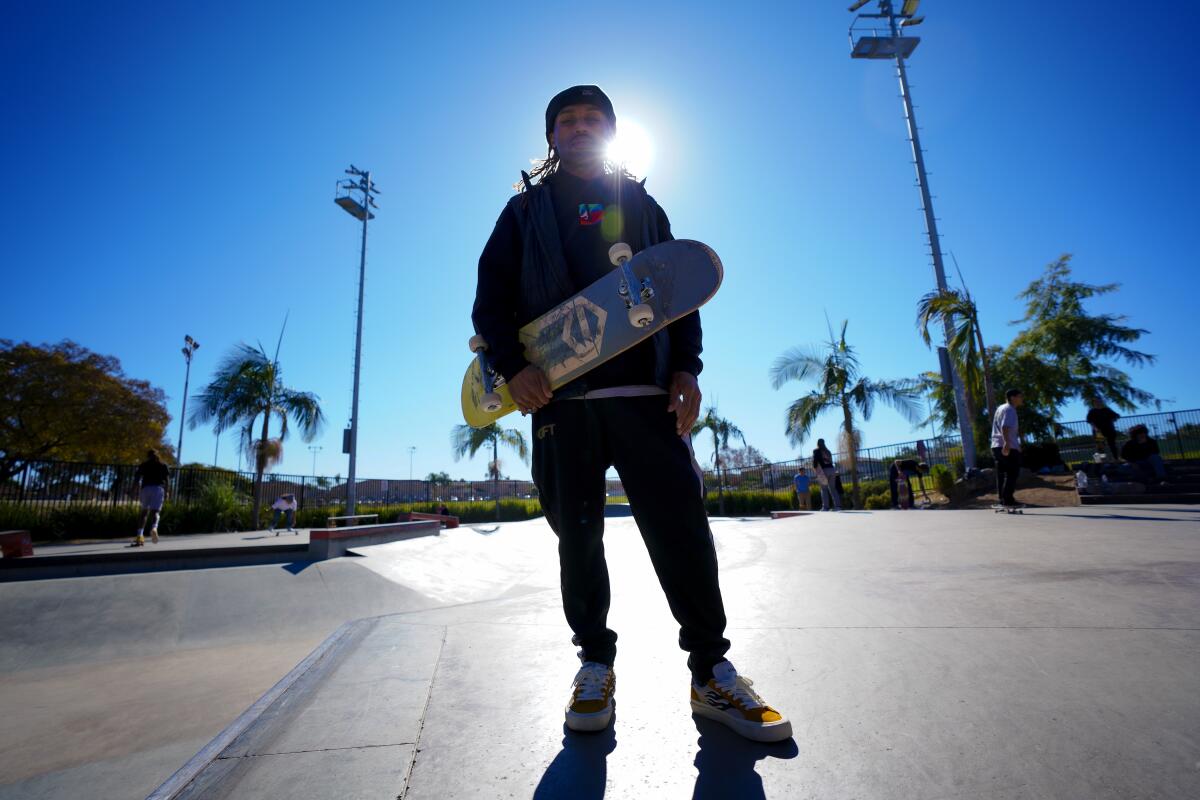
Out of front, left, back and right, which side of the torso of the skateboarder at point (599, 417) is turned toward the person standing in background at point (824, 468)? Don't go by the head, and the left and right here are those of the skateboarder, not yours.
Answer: back

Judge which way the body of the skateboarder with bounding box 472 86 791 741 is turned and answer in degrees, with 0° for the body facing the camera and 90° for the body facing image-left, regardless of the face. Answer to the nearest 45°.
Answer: approximately 0°

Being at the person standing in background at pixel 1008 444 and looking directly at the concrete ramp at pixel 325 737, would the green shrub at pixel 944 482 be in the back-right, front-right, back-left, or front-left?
back-right

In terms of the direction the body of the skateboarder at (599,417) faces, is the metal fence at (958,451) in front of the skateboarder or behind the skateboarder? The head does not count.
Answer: behind

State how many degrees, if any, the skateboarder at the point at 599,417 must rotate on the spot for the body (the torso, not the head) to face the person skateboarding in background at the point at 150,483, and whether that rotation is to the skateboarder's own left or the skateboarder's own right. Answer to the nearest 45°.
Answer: approximately 135° to the skateboarder's own right

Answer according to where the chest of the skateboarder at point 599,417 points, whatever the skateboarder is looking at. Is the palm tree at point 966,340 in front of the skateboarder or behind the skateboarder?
behind
